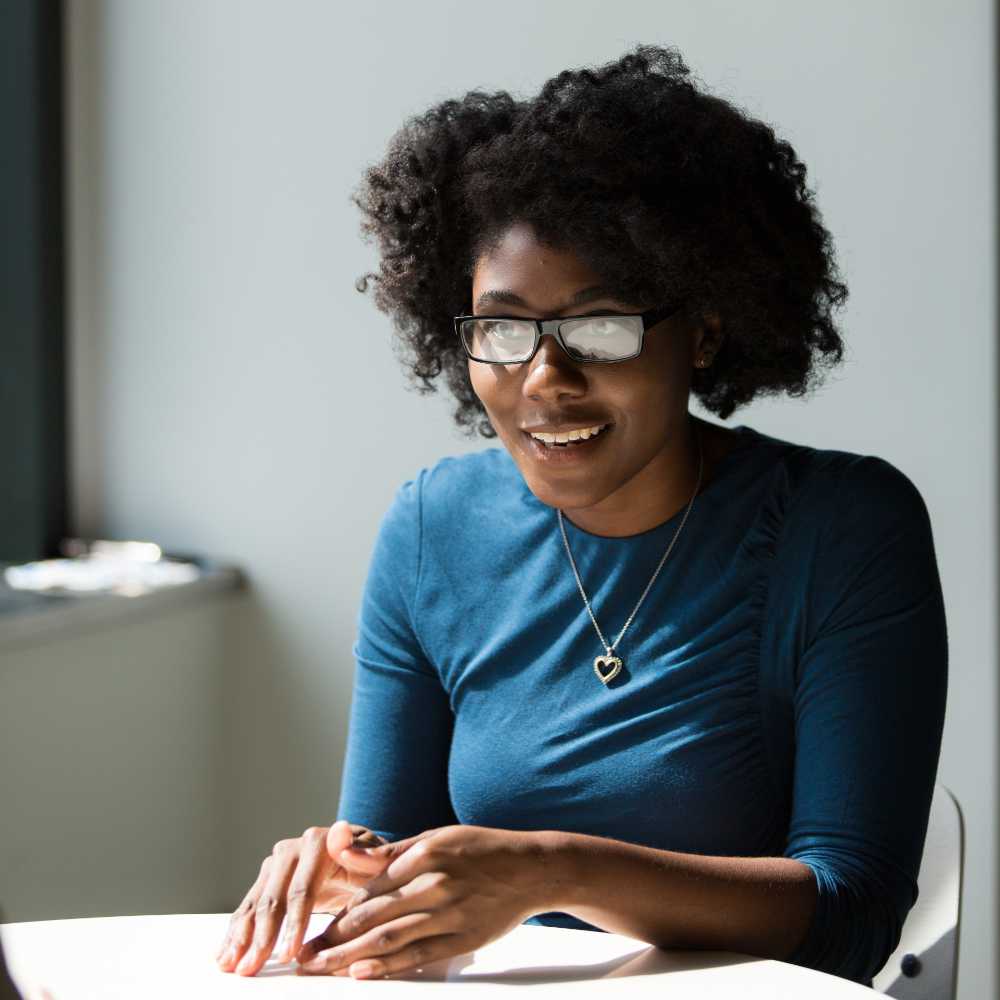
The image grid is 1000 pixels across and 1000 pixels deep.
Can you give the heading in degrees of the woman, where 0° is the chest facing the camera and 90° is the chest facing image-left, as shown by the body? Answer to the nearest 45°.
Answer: approximately 45°
